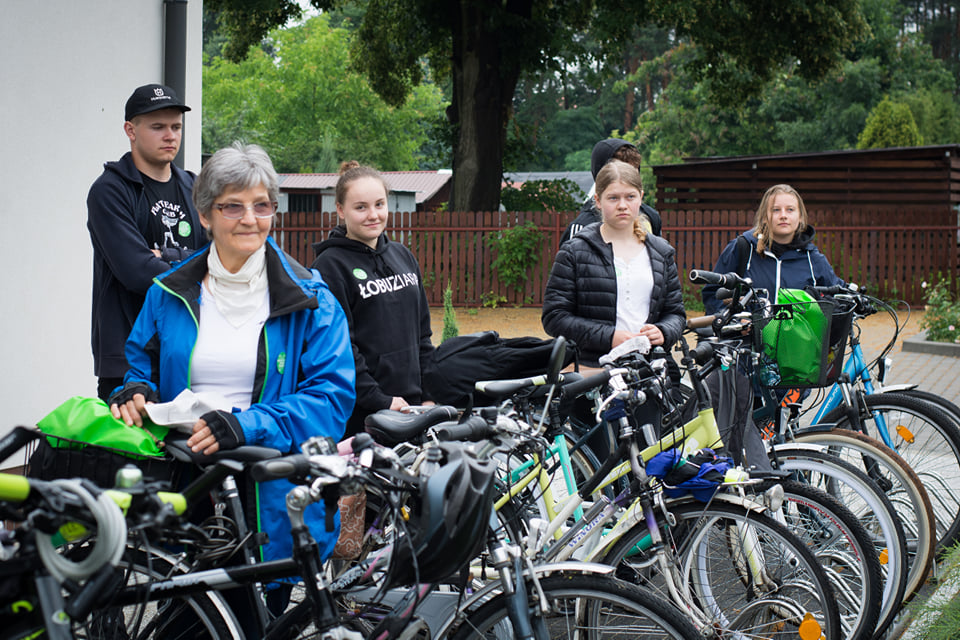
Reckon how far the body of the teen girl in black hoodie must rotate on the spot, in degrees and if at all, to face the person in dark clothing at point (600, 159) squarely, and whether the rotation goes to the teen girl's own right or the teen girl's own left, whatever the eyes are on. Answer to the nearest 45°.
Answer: approximately 90° to the teen girl's own left

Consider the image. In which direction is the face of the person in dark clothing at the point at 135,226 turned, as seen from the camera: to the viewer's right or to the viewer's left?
to the viewer's right

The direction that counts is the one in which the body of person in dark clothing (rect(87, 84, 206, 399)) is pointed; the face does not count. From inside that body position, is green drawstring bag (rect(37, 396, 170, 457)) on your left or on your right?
on your right

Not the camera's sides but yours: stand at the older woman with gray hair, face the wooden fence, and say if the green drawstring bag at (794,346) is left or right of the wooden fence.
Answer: right

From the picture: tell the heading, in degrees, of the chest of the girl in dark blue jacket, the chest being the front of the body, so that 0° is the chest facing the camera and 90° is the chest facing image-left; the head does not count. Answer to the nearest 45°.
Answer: approximately 0°
